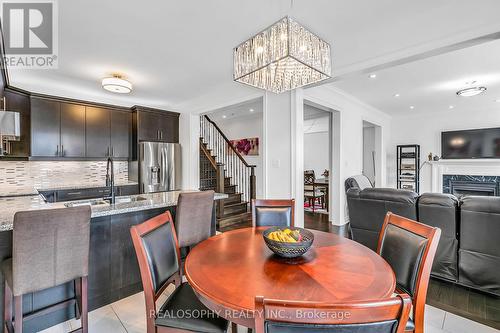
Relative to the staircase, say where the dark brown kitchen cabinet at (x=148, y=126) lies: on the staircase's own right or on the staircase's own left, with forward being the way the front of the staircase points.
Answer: on the staircase's own right

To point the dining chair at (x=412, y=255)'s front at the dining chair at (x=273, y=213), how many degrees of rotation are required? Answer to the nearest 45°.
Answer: approximately 45° to its right

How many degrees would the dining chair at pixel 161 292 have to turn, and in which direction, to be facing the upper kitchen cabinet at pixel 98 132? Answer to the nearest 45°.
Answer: approximately 135° to its left

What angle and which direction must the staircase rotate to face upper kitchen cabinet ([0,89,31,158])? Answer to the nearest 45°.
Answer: approximately 90° to its right

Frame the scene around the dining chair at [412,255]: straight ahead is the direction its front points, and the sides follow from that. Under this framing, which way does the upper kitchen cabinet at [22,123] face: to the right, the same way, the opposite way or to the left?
the opposite way

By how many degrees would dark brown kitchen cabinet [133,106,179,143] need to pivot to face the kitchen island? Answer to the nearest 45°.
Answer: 0° — it already faces it

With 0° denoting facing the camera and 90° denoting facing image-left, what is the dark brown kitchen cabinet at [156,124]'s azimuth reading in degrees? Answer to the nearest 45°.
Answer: approximately 0°

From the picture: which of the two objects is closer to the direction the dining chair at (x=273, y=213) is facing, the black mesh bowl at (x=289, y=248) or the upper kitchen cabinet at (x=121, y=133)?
the black mesh bowl
